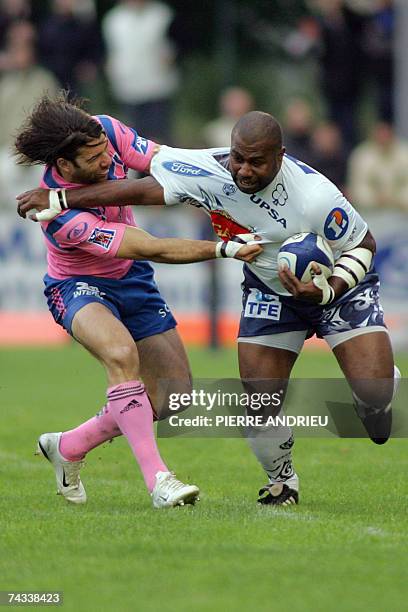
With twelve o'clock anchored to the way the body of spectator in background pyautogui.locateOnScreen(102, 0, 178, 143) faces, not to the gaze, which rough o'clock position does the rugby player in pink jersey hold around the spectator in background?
The rugby player in pink jersey is roughly at 12 o'clock from the spectator in background.

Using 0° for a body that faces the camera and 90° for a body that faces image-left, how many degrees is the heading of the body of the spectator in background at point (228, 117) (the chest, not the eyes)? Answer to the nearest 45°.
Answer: approximately 0°

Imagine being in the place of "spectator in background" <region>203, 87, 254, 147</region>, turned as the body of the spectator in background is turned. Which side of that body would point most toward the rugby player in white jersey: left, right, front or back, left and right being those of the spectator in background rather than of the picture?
front

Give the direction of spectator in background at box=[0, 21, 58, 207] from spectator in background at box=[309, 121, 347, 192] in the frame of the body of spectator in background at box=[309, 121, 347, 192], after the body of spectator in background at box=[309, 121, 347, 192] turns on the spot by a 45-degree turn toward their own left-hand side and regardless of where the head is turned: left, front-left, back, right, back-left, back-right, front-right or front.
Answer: back-right

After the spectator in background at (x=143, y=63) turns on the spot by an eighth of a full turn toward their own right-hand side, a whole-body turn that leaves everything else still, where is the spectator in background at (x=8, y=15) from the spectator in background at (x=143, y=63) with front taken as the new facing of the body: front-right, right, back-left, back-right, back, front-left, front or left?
right

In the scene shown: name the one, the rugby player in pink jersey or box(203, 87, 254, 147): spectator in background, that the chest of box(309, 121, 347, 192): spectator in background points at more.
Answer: the rugby player in pink jersey

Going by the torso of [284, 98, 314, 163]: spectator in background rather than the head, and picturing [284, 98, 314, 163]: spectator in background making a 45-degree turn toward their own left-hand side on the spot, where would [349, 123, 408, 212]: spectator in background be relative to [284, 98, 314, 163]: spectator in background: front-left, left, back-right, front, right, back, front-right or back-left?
front-left

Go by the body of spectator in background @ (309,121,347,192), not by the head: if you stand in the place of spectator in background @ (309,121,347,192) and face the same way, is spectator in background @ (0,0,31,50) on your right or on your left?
on your right
